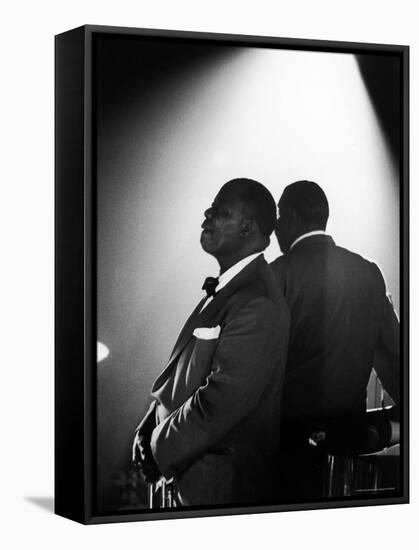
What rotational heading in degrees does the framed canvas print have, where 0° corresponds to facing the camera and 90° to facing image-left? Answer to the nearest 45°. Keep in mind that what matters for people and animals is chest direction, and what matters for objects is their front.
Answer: approximately 315°
